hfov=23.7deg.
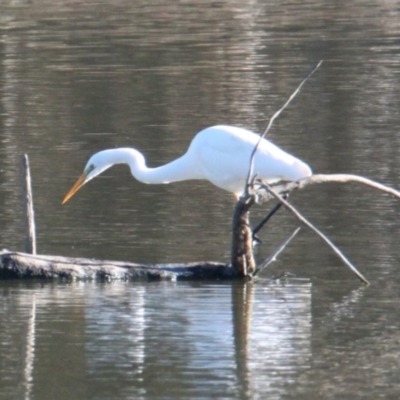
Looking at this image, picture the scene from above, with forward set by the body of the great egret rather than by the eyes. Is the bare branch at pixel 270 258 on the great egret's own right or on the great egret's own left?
on the great egret's own left

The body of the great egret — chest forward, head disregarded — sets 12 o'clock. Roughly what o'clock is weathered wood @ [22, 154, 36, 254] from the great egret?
The weathered wood is roughly at 11 o'clock from the great egret.

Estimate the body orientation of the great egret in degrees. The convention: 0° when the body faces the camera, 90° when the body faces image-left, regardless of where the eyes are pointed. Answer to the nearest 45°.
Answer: approximately 90°
